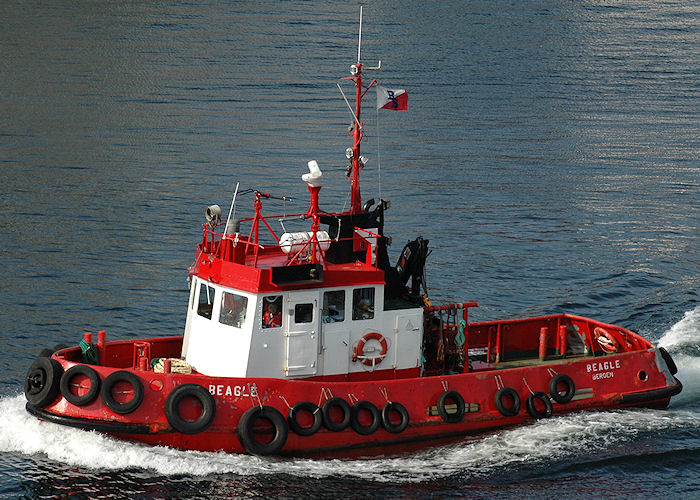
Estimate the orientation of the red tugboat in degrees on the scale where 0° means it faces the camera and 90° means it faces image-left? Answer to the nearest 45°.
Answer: approximately 45°
